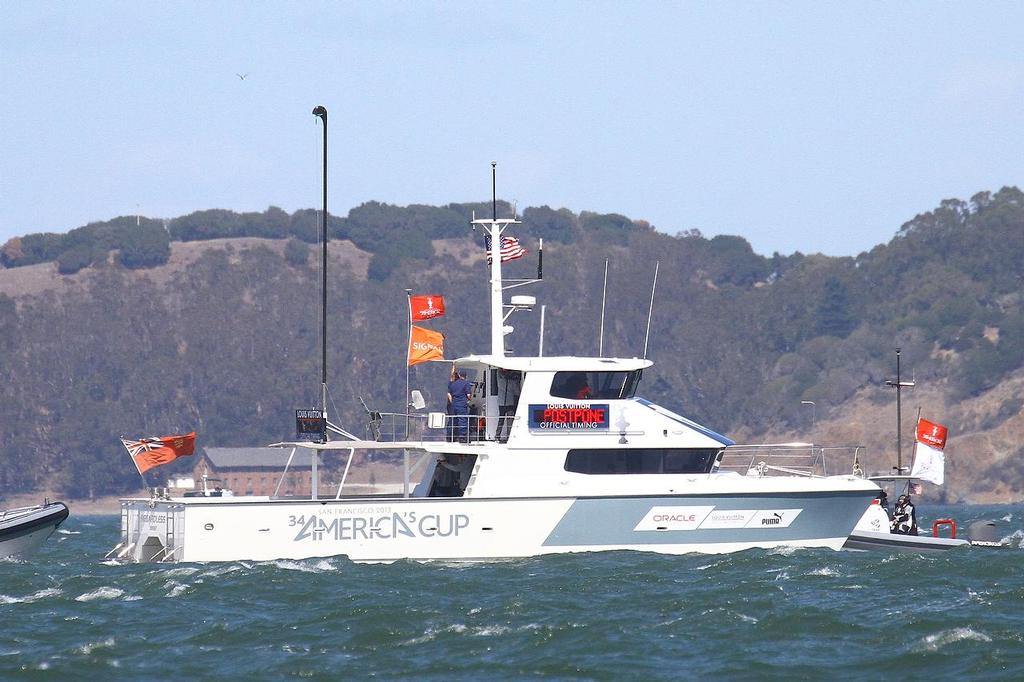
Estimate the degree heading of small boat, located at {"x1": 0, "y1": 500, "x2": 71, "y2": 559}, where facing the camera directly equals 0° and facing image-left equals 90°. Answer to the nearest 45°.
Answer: approximately 270°

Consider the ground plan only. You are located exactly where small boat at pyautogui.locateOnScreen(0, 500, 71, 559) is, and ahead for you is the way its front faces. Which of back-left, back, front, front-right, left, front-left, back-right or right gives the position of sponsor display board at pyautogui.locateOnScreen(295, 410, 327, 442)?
front-right

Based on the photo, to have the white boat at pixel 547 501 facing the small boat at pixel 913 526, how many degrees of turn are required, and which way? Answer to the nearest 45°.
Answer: approximately 45° to its left

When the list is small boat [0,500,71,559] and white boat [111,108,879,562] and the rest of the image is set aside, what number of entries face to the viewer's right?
2

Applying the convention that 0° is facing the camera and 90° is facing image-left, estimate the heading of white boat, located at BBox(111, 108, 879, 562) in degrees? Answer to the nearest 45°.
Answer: approximately 270°
